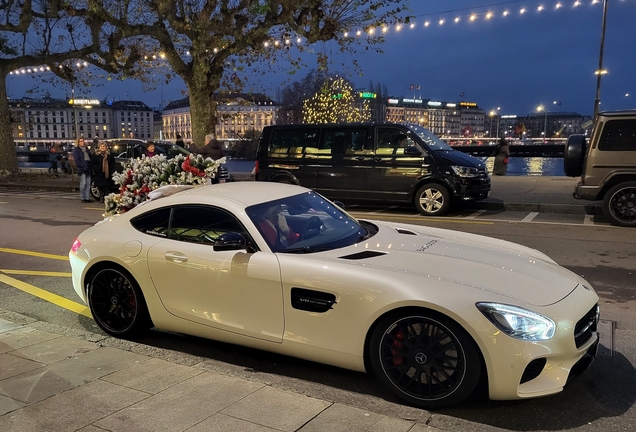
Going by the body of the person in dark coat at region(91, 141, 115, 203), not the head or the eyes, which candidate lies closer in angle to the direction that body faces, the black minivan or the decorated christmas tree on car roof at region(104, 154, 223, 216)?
the decorated christmas tree on car roof

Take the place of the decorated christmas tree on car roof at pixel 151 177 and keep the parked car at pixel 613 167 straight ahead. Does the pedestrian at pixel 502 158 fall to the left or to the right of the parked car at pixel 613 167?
left

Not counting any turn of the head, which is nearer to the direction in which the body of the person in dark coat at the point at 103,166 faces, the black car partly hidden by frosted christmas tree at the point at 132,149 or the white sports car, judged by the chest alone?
the white sports car

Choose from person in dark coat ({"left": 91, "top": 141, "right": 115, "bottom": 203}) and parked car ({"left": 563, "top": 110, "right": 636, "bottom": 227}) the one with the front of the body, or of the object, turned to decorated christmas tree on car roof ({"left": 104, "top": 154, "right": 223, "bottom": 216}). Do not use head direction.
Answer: the person in dark coat

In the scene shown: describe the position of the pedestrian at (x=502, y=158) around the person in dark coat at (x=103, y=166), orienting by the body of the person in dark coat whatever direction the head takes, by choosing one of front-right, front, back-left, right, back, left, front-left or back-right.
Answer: left

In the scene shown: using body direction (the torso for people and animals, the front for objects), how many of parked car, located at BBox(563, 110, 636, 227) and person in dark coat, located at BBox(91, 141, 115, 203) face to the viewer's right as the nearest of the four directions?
1

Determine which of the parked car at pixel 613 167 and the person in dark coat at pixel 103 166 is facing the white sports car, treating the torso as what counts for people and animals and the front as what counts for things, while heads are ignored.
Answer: the person in dark coat

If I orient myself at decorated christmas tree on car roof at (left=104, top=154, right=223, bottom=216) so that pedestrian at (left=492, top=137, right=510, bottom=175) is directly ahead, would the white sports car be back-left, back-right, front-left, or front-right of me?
back-right

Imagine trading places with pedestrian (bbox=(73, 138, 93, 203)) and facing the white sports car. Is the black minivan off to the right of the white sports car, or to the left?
left

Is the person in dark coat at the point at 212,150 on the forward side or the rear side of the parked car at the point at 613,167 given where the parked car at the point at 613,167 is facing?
on the rear side

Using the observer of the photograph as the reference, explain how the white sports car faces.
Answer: facing the viewer and to the right of the viewer
